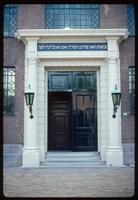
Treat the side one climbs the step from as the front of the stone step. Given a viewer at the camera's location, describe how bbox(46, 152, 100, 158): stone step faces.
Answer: facing the viewer

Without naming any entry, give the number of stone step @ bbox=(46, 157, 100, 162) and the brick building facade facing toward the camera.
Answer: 2

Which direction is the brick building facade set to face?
toward the camera

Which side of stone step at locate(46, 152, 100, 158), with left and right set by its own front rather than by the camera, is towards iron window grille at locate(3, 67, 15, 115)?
right

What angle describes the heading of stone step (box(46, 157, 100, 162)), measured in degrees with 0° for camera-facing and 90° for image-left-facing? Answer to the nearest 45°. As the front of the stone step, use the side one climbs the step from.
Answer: approximately 0°

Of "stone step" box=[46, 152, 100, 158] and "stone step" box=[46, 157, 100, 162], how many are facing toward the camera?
2
